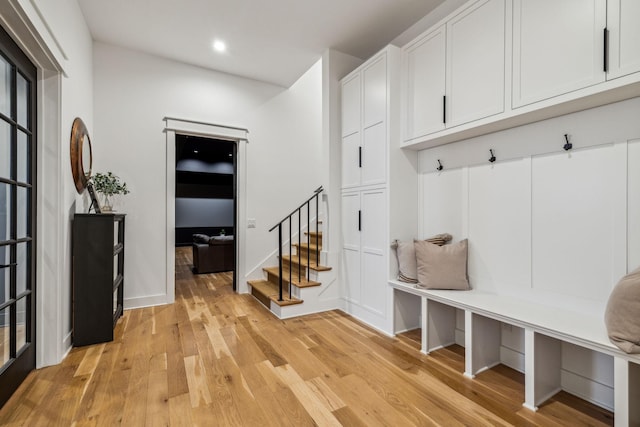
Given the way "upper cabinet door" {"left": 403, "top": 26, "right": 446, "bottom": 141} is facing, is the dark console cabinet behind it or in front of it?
in front

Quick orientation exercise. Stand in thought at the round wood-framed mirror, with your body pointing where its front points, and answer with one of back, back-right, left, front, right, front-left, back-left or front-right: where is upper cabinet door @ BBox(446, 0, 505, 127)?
front-right

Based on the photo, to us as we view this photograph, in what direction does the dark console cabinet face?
facing to the right of the viewer

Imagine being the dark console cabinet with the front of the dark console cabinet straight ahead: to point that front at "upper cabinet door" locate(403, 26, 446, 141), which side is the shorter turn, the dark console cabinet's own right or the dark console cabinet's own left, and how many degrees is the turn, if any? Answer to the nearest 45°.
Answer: approximately 45° to the dark console cabinet's own right

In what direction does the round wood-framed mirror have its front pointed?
to the viewer's right

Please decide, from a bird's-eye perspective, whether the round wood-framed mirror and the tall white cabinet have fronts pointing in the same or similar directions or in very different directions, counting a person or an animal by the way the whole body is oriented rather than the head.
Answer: very different directions

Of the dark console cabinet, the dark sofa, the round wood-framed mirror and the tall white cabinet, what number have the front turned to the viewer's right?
2

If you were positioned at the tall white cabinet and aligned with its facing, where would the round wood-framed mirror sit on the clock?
The round wood-framed mirror is roughly at 1 o'clock from the tall white cabinet.

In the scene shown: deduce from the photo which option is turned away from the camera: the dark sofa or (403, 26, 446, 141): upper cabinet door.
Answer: the dark sofa

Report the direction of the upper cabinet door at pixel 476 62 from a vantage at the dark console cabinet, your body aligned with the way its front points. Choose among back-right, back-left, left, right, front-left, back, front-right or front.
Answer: front-right

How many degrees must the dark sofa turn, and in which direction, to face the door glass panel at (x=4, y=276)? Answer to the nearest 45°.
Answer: approximately 180°

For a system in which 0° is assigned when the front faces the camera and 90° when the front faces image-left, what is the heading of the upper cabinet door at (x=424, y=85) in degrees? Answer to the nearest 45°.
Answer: approximately 45°

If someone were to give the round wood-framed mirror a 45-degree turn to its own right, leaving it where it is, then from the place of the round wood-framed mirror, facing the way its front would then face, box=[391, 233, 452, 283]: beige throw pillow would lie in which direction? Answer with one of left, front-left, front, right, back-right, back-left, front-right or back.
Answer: front

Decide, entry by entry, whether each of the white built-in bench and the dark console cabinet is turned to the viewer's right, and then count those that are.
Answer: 1

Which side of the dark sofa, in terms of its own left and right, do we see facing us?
back

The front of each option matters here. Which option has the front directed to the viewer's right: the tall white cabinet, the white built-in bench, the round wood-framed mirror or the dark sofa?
the round wood-framed mirror

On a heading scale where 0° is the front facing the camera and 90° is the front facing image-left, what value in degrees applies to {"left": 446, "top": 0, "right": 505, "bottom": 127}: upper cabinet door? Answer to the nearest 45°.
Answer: approximately 45°
